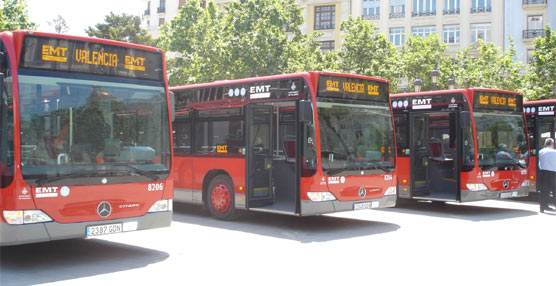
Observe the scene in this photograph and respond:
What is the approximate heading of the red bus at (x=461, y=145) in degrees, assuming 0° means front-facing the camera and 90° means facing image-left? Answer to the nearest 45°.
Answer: approximately 315°

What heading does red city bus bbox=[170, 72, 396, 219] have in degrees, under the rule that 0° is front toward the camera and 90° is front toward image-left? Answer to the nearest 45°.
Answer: approximately 315°

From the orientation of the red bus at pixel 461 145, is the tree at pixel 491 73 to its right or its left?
on its left

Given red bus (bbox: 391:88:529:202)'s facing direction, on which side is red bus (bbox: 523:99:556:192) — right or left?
on its left

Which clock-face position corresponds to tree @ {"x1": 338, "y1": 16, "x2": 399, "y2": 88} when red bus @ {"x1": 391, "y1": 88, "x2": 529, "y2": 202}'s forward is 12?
The tree is roughly at 7 o'clock from the red bus.

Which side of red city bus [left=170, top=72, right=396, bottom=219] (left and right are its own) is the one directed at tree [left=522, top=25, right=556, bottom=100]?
left

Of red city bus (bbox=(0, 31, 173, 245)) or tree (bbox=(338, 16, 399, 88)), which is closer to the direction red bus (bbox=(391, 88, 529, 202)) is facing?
the red city bus

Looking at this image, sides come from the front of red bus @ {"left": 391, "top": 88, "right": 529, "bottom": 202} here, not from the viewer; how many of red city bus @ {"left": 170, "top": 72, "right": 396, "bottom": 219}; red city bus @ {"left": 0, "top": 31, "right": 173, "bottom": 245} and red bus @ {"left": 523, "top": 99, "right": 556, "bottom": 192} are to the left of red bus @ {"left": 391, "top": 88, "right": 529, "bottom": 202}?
1

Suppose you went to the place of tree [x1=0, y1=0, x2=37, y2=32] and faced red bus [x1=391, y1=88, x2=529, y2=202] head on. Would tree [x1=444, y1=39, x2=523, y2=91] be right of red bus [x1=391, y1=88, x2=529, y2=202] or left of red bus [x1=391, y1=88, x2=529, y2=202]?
left

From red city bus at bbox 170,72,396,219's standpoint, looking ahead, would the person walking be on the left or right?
on its left

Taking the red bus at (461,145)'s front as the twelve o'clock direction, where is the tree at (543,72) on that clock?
The tree is roughly at 8 o'clock from the red bus.

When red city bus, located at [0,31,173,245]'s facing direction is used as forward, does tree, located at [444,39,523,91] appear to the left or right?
on its left

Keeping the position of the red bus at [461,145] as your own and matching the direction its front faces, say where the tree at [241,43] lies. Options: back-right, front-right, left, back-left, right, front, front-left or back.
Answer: back
